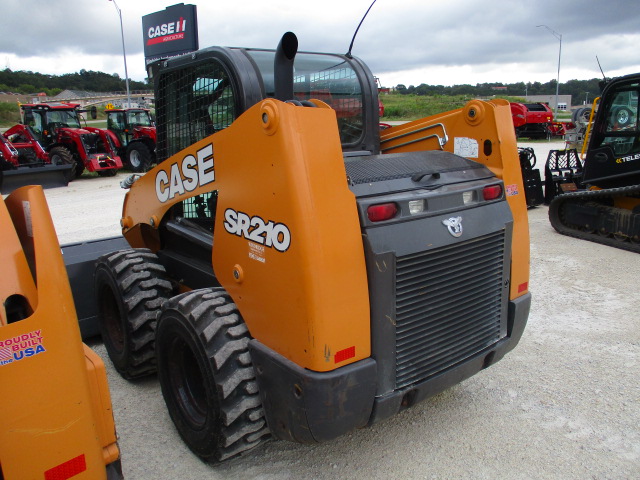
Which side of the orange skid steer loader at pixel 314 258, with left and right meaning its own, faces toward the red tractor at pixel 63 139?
front

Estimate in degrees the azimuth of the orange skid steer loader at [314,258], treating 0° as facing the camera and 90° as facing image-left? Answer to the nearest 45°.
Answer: approximately 135°

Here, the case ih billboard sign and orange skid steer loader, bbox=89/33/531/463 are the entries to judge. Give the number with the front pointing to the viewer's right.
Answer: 0

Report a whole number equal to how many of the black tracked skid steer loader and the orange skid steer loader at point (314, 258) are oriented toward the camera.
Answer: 0

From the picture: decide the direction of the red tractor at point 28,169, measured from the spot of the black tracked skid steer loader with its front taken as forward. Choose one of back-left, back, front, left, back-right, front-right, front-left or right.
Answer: front-left

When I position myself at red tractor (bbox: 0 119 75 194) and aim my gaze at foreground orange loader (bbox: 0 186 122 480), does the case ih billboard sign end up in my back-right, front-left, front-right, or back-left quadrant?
back-left

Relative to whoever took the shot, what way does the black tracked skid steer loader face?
facing away from the viewer and to the left of the viewer
